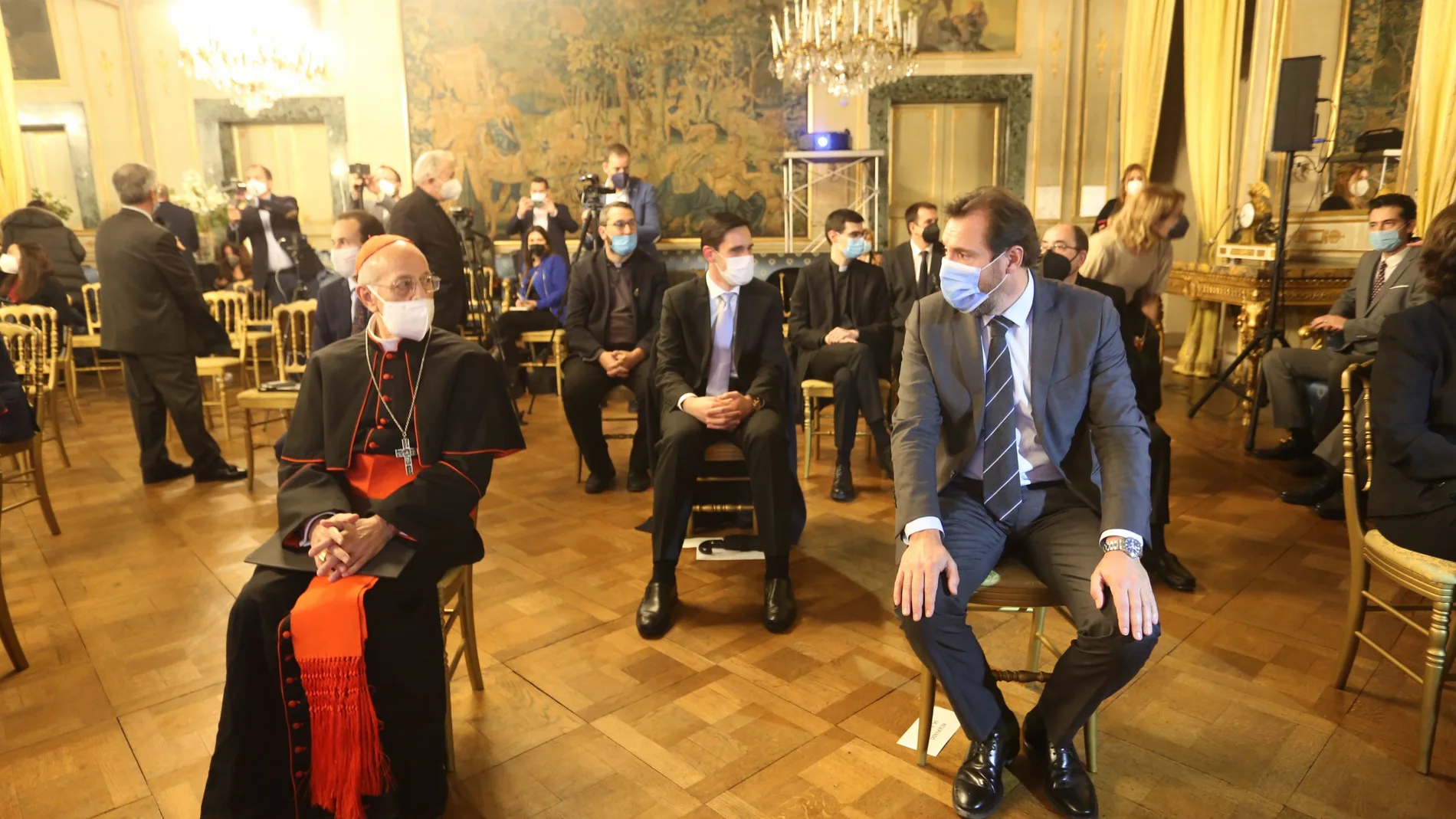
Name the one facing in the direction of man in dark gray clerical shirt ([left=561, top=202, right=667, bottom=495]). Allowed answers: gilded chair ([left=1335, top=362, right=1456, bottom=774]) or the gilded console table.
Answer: the gilded console table

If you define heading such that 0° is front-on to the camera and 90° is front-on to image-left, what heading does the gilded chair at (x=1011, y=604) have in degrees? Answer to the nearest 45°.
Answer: approximately 0°

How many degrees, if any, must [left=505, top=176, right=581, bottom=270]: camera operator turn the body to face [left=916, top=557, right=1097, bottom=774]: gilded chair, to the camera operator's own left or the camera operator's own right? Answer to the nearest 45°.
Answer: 0° — they already face it

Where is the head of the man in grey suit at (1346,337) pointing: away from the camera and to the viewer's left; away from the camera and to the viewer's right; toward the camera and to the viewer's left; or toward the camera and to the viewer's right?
toward the camera and to the viewer's left

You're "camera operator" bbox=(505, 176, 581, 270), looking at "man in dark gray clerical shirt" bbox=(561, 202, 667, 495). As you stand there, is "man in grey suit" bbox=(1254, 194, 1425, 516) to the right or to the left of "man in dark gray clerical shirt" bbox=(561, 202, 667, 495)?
left

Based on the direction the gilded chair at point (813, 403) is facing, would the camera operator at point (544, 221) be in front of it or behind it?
behind

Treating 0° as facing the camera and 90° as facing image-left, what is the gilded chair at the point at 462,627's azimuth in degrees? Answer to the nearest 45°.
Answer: approximately 45°

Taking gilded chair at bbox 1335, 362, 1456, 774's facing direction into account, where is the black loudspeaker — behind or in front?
behind

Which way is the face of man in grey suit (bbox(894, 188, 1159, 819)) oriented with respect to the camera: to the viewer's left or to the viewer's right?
to the viewer's left

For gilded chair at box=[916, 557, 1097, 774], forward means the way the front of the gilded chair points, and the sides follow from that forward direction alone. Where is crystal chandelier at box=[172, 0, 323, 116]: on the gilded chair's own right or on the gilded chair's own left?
on the gilded chair's own right

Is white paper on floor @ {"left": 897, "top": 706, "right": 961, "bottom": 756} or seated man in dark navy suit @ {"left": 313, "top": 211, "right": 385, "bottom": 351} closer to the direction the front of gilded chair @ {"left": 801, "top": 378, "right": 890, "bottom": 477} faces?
the white paper on floor

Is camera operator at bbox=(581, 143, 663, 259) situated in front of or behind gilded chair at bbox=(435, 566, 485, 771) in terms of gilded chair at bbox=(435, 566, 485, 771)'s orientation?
behind

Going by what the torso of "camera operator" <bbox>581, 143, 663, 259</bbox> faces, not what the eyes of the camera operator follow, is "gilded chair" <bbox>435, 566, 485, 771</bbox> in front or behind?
in front
